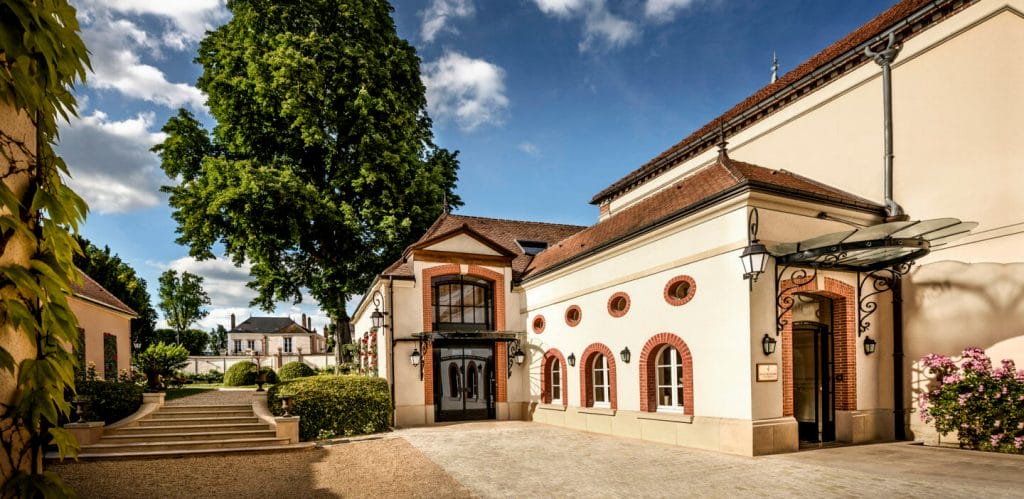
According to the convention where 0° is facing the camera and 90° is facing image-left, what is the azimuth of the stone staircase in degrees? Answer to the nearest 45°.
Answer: approximately 0°

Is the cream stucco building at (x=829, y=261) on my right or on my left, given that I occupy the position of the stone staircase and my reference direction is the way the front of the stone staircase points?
on my left

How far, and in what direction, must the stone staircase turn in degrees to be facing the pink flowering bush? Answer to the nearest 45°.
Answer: approximately 45° to its left

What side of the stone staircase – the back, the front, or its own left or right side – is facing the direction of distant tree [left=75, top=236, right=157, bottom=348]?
back

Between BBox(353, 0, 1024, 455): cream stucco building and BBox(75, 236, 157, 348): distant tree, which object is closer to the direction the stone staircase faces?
the cream stucco building

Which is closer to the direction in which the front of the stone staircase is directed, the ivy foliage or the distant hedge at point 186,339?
the ivy foliage

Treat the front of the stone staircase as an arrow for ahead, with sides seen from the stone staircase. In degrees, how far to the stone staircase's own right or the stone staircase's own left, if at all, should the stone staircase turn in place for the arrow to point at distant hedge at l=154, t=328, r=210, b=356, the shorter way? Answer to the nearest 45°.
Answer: approximately 180°

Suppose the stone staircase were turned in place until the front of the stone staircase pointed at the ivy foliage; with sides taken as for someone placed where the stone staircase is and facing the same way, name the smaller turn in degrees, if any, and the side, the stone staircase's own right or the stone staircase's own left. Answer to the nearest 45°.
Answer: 0° — it already faces it

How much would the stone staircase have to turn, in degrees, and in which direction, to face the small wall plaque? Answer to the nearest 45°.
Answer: approximately 45° to its left

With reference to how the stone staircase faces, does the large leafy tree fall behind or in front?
behind
